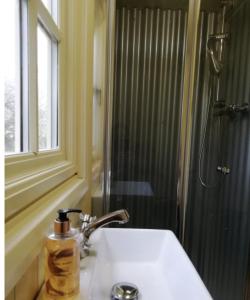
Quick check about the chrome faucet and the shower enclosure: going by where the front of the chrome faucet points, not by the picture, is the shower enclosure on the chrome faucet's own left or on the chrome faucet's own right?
on the chrome faucet's own left

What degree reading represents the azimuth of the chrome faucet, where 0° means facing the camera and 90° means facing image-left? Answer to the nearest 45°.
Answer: approximately 270°
